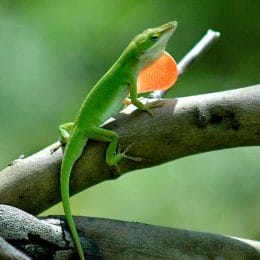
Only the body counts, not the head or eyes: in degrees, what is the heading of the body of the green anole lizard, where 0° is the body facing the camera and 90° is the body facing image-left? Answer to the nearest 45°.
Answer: approximately 270°
